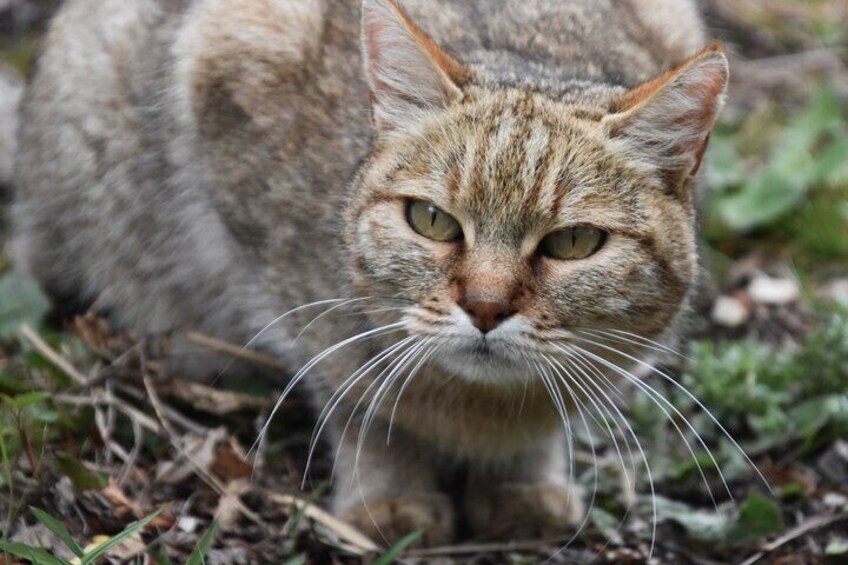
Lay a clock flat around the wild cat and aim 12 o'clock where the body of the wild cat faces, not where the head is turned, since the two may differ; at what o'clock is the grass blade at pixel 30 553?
The grass blade is roughly at 3 o'clock from the wild cat.

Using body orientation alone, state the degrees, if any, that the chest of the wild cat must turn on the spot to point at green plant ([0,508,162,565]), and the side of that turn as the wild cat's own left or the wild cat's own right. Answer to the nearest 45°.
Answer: approximately 90° to the wild cat's own right

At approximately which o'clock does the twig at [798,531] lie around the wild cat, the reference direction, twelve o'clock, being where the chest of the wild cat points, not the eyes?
The twig is roughly at 11 o'clock from the wild cat.

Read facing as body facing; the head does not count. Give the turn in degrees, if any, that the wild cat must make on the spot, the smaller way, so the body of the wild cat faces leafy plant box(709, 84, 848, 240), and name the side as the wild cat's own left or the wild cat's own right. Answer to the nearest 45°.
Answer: approximately 90° to the wild cat's own left

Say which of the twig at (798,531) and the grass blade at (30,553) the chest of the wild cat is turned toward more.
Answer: the twig

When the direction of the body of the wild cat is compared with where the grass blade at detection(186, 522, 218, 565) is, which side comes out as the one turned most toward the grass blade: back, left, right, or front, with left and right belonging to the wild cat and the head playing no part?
right

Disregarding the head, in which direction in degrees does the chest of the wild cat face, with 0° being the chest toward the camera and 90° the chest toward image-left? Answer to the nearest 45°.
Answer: approximately 315°
